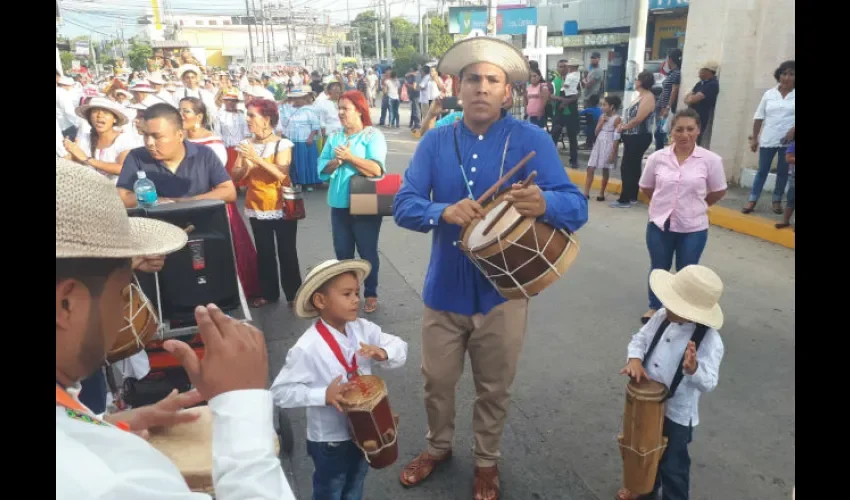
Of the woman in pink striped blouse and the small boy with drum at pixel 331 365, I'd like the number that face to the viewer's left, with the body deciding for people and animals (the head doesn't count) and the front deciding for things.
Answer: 0

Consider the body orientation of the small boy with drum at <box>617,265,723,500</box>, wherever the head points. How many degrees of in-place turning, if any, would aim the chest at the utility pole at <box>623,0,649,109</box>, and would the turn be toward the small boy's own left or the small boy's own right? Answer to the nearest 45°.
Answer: approximately 135° to the small boy's own right

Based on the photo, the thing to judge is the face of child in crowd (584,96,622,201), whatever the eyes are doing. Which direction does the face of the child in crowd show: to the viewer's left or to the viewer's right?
to the viewer's left

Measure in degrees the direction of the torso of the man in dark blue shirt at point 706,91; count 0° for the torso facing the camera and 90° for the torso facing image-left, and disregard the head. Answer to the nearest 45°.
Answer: approximately 45°

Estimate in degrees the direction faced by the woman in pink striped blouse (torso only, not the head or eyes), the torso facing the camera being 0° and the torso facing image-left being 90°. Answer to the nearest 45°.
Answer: approximately 0°

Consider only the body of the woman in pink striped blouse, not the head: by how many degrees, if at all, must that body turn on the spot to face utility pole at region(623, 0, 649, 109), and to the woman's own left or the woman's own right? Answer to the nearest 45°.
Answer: approximately 180°

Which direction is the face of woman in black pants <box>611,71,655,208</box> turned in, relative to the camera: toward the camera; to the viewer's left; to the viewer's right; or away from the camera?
to the viewer's left

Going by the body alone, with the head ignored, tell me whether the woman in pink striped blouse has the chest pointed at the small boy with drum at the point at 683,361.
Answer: yes
